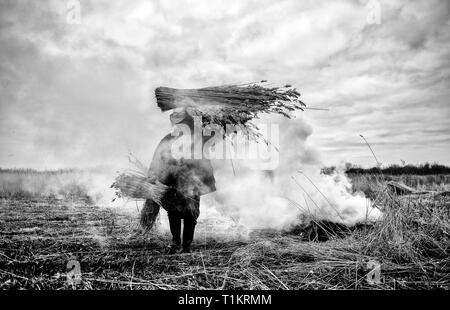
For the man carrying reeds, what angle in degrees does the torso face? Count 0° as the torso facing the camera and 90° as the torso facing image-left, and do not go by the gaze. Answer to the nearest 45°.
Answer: approximately 0°
